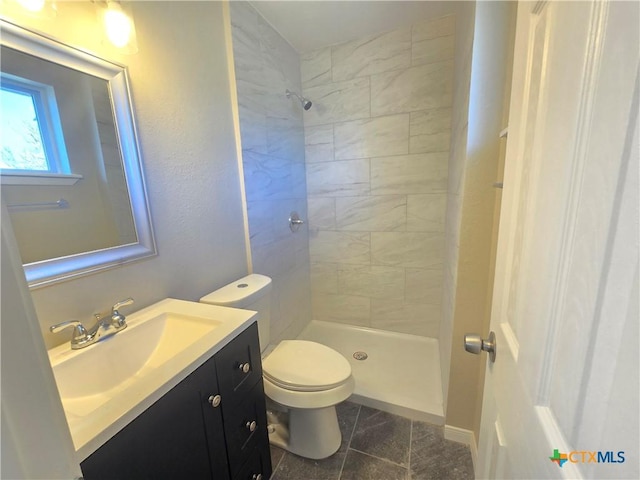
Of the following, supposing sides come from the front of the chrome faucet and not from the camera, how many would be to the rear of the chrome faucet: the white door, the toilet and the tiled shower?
0

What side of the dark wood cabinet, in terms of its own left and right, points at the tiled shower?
left

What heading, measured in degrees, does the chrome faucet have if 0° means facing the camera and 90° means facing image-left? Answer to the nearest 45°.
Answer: approximately 315°

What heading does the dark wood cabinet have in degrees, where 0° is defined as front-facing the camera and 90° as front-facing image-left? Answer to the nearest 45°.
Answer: approximately 315°
